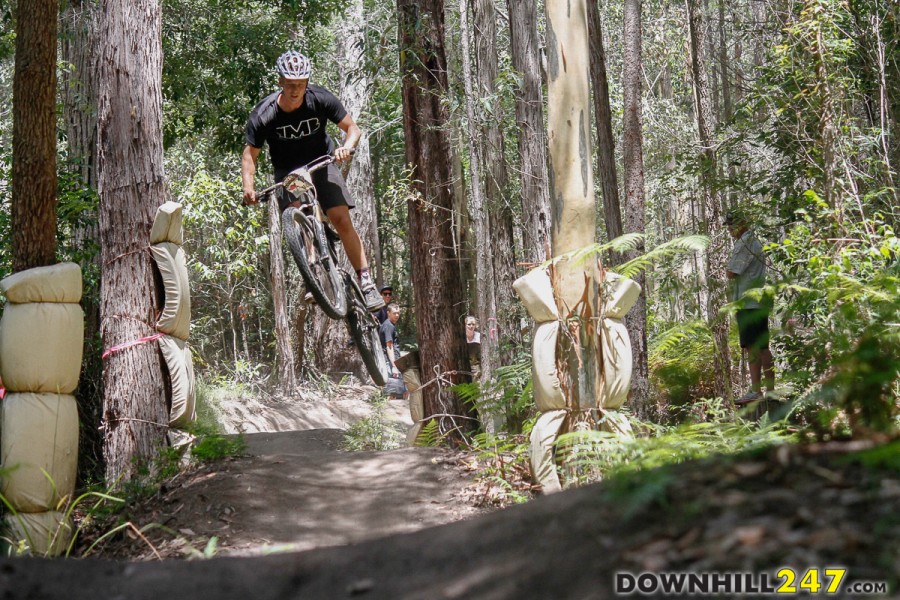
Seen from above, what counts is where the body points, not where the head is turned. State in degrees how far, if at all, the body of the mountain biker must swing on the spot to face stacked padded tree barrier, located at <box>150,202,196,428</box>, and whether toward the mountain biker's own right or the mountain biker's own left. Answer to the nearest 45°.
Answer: approximately 45° to the mountain biker's own right

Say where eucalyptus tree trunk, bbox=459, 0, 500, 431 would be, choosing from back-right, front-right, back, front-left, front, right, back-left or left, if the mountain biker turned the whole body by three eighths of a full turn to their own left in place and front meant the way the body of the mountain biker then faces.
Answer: front

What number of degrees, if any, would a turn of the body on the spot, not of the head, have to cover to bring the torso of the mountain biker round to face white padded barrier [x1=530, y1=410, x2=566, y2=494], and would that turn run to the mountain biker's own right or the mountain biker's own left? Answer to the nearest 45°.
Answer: approximately 45° to the mountain biker's own left

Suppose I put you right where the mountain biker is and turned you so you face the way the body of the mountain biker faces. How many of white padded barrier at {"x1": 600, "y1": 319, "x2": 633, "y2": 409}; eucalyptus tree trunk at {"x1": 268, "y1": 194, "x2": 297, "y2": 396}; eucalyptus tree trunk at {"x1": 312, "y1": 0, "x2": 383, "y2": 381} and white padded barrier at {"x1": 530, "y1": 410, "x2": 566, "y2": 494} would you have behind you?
2

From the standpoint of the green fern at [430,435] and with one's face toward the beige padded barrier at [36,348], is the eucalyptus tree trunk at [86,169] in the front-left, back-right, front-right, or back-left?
front-right

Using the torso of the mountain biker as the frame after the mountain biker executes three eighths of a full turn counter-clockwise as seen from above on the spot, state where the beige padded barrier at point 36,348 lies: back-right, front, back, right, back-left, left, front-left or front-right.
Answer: back

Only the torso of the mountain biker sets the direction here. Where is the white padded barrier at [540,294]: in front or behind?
in front

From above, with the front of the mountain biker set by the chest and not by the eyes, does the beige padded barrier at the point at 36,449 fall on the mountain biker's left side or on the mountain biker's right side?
on the mountain biker's right side

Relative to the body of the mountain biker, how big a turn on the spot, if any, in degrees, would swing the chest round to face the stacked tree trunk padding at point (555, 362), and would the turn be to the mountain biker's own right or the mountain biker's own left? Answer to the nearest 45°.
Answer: approximately 45° to the mountain biker's own left

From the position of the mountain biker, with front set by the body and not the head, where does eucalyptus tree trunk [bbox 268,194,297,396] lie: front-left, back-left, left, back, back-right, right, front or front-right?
back

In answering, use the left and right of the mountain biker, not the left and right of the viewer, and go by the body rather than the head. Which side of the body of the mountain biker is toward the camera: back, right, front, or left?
front

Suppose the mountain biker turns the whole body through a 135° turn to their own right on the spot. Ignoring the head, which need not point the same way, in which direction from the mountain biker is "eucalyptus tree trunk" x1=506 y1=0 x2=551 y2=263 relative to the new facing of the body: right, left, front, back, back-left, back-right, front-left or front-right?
right
